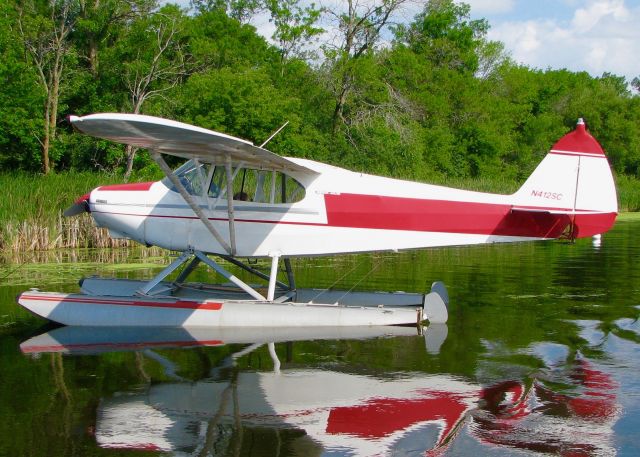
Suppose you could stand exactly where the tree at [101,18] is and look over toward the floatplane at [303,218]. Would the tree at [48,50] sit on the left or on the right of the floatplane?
right

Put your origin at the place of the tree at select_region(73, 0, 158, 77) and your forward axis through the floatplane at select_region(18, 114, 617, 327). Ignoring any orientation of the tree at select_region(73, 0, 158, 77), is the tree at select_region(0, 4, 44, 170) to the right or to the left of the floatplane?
right

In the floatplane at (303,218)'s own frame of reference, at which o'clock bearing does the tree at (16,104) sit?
The tree is roughly at 2 o'clock from the floatplane.

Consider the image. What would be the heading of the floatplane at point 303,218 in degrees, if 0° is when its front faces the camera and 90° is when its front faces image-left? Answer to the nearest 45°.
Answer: approximately 90°

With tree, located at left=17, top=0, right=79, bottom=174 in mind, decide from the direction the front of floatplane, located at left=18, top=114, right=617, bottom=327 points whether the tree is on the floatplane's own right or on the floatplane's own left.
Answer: on the floatplane's own right

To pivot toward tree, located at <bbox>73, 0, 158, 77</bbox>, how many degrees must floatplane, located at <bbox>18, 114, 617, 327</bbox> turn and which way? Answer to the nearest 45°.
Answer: approximately 90° to its right
